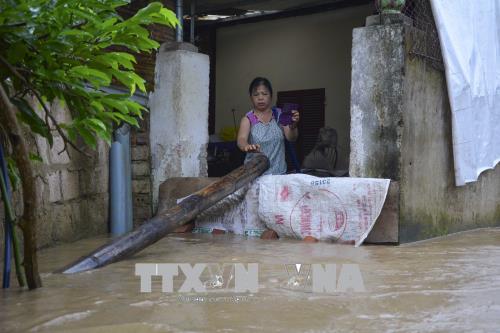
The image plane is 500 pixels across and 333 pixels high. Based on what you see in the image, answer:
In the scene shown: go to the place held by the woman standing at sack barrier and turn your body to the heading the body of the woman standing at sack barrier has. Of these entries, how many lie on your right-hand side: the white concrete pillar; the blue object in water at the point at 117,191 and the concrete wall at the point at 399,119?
2

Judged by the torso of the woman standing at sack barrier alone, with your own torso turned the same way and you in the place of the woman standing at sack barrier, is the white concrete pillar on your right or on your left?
on your right

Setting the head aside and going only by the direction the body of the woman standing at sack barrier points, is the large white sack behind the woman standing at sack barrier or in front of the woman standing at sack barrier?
in front

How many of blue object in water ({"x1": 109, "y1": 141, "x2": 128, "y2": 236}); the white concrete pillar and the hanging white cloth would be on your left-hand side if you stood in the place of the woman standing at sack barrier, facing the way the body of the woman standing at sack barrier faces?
1

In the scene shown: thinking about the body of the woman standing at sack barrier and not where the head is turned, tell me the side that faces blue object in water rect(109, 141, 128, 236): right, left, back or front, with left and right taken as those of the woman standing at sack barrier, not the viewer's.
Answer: right

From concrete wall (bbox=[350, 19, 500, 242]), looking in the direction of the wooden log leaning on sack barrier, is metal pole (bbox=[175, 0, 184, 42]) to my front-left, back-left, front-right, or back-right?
front-right

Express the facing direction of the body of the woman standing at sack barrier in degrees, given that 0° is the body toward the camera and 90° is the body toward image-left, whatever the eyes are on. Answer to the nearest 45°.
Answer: approximately 0°

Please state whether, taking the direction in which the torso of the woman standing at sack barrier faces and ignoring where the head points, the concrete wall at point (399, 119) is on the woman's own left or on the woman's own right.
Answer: on the woman's own left

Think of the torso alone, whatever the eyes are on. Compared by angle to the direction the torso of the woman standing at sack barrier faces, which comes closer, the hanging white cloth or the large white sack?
the large white sack

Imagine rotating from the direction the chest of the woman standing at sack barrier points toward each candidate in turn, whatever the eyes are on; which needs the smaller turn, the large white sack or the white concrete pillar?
the large white sack

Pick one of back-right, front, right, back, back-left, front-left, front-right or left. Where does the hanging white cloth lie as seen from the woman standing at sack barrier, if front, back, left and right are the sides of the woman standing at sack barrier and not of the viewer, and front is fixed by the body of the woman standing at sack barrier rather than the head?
left

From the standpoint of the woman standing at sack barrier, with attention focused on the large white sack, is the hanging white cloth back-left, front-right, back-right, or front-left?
front-left

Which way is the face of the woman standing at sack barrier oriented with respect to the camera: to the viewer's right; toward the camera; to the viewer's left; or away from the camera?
toward the camera
